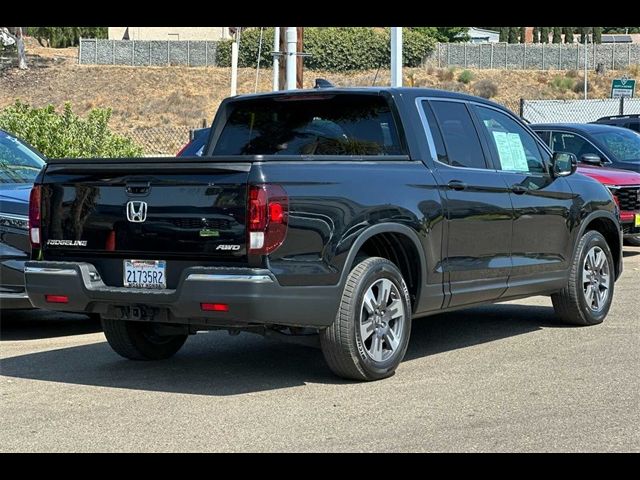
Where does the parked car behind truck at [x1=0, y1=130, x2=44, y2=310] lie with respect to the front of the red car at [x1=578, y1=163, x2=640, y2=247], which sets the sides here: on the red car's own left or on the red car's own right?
on the red car's own right

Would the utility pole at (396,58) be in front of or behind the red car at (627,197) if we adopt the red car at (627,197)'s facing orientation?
behind

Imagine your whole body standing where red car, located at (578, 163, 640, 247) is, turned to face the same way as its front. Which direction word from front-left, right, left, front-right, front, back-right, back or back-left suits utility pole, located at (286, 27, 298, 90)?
back

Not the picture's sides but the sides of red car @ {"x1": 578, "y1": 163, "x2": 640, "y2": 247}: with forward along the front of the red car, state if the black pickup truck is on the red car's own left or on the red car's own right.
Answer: on the red car's own right

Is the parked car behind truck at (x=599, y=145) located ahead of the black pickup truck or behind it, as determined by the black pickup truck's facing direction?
ahead

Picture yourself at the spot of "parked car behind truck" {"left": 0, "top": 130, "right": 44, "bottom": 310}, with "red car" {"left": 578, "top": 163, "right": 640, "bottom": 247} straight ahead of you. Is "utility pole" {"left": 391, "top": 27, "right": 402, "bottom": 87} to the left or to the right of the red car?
left

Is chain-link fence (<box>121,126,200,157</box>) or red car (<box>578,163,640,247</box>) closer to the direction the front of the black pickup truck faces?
the red car

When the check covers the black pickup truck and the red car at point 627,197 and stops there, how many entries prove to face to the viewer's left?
0

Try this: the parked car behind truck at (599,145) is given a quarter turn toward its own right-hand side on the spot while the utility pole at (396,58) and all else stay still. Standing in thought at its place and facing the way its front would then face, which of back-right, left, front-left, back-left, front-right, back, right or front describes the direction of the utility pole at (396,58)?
right

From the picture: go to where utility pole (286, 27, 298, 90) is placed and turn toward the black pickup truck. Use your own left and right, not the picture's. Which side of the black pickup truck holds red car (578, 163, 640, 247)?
left

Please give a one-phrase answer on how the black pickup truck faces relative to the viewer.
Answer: facing away from the viewer and to the right of the viewer

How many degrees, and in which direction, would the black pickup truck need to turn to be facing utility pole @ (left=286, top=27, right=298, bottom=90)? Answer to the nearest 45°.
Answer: approximately 45° to its left

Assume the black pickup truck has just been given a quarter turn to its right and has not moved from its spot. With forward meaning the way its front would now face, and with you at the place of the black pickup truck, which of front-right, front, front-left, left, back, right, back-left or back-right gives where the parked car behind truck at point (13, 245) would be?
back
